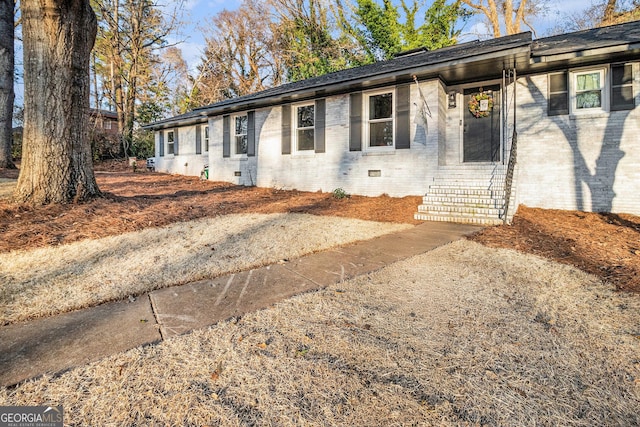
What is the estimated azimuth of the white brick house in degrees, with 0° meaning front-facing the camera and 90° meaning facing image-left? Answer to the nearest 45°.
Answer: approximately 45°

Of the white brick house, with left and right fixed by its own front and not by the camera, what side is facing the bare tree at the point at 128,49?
right

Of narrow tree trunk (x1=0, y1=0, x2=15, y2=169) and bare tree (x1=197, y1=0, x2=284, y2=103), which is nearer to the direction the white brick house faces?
the narrow tree trunk

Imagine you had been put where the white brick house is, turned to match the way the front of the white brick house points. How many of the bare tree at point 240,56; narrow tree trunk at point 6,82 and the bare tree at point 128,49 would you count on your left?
0

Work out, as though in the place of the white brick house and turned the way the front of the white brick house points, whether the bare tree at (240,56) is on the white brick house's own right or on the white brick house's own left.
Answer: on the white brick house's own right

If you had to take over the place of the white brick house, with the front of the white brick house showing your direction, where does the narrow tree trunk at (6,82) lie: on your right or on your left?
on your right

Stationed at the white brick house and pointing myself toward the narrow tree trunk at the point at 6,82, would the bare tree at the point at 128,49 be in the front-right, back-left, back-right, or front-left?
front-right

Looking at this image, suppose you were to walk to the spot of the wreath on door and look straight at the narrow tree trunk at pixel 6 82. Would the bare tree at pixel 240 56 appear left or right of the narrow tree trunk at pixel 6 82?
right
